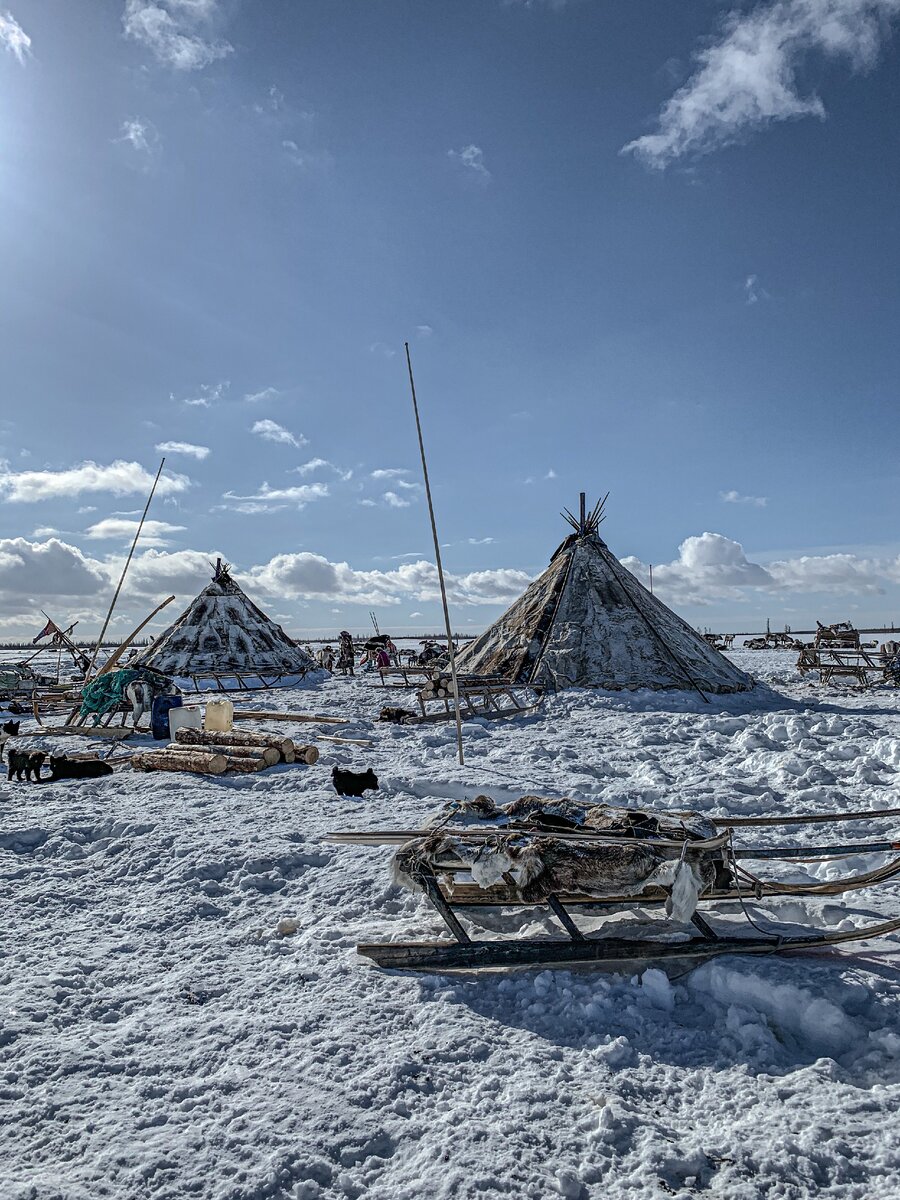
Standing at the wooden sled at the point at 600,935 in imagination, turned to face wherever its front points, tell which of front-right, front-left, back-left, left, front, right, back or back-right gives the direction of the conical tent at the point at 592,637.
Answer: left

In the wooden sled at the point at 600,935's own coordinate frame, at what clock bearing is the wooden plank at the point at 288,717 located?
The wooden plank is roughly at 8 o'clock from the wooden sled.

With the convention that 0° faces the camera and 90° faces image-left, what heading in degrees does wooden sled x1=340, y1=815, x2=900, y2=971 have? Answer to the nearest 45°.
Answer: approximately 270°

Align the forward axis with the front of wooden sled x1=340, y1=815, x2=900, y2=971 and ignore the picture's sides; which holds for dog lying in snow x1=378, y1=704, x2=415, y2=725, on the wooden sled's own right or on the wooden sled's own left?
on the wooden sled's own left

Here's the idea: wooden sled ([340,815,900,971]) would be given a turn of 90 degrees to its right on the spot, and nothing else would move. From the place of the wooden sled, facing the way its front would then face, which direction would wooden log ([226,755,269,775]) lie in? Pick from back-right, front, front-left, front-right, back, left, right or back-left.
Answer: back-right

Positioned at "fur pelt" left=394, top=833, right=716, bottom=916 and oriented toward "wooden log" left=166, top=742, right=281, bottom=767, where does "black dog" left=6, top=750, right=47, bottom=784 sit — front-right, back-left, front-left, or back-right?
front-left

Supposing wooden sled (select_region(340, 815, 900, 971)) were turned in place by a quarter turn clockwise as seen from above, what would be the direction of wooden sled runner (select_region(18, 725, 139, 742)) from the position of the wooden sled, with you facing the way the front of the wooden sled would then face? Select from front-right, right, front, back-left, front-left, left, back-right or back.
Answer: back-right
